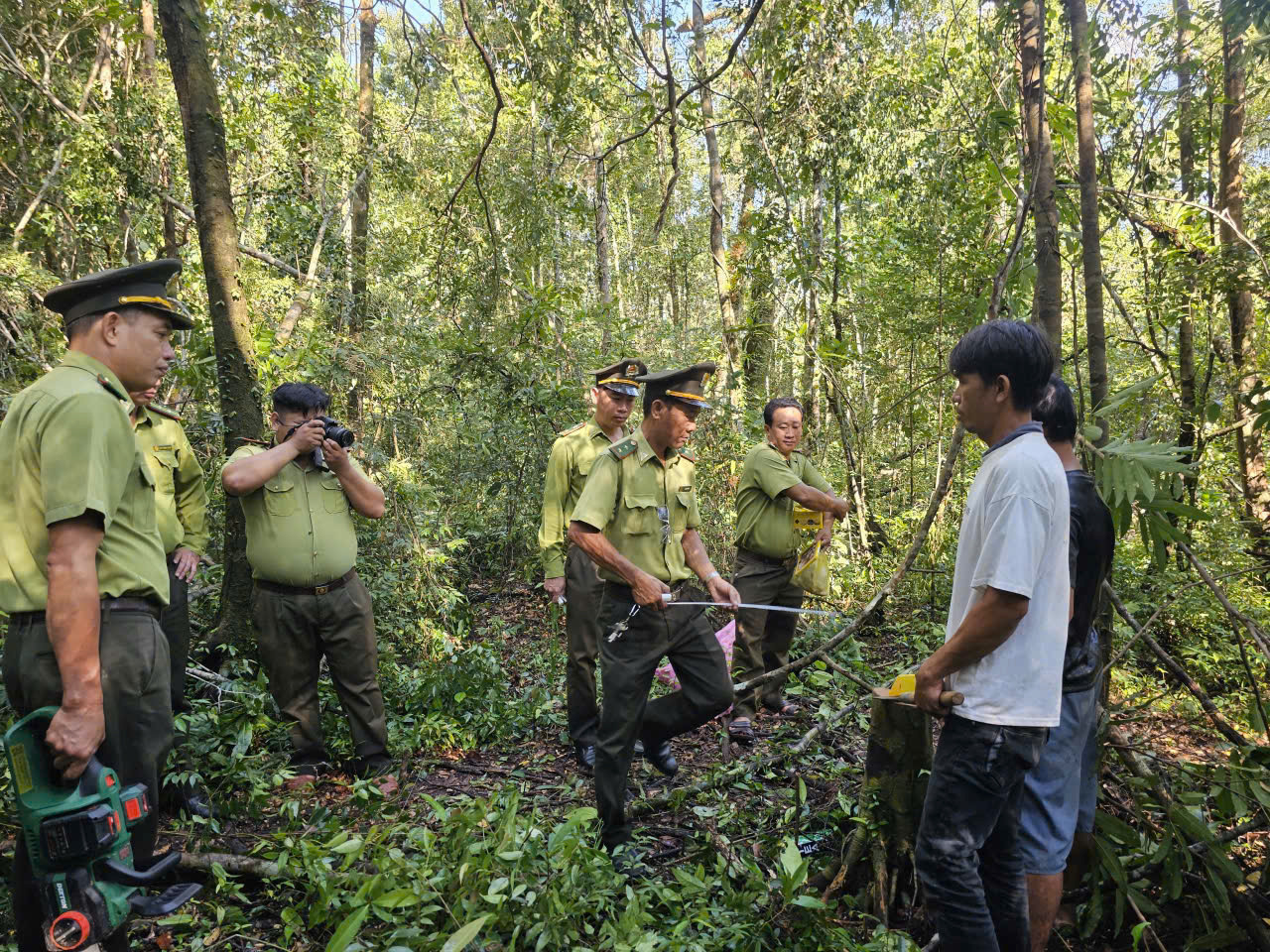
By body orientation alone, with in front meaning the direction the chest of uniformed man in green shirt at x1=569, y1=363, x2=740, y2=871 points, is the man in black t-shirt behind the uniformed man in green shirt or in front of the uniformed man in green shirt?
in front

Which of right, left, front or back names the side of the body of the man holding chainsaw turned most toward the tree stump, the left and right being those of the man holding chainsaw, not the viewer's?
front

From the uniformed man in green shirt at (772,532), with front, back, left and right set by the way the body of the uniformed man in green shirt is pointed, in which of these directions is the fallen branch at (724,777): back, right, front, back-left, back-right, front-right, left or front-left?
front-right

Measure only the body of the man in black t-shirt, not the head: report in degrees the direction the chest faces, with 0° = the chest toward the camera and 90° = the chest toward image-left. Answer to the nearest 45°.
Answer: approximately 90°

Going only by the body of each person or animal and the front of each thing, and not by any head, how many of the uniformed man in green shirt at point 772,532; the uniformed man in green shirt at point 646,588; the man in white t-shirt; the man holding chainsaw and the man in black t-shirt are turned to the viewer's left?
2

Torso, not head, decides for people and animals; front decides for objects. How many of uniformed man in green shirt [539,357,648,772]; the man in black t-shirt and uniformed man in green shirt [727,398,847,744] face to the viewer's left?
1

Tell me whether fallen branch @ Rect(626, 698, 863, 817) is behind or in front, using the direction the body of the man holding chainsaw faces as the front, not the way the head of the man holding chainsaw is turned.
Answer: in front

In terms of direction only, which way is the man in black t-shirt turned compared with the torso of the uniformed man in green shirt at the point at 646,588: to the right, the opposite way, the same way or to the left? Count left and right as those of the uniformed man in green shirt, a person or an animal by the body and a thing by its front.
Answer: the opposite way

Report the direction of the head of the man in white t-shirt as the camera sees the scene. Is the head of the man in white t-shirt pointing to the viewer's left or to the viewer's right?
to the viewer's left

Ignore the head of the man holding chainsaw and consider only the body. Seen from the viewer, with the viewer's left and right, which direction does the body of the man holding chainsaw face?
facing to the right of the viewer

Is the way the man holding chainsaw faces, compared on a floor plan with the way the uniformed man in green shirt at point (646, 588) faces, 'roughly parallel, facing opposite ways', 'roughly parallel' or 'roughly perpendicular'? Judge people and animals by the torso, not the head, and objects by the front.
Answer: roughly perpendicular

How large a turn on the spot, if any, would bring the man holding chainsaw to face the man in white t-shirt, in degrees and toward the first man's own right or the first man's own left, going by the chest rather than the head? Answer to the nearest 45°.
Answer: approximately 45° to the first man's own right

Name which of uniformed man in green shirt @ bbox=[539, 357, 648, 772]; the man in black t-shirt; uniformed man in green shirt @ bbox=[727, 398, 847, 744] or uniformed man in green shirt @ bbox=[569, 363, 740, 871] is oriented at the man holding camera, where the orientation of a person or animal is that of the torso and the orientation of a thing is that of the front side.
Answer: the man in black t-shirt

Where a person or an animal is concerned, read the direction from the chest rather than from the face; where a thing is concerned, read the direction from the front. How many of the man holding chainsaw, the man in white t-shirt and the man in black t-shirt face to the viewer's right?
1

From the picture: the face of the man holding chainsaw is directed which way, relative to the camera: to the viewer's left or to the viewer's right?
to the viewer's right

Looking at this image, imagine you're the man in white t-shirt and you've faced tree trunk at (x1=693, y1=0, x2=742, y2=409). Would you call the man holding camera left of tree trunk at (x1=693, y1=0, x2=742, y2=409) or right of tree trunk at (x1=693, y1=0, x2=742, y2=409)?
left
